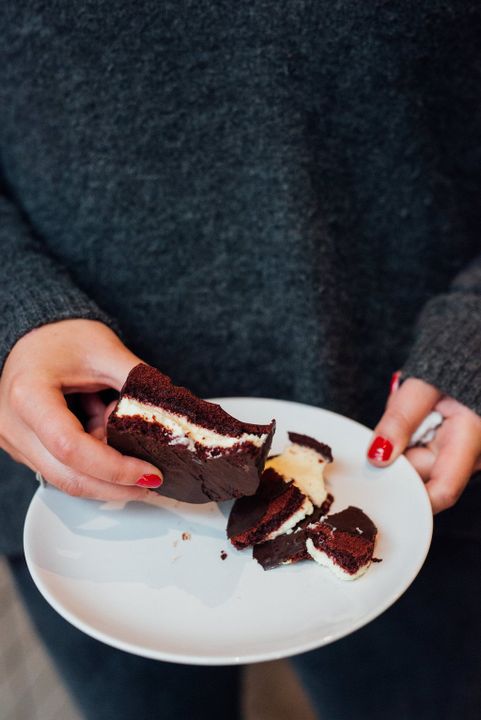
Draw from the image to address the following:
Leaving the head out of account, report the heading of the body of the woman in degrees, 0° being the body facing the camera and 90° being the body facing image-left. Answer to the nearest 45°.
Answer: approximately 0°
